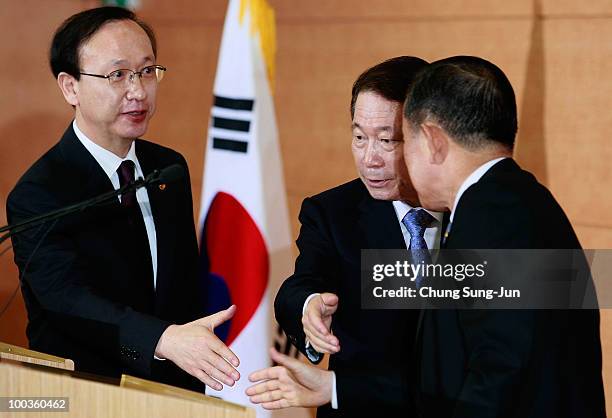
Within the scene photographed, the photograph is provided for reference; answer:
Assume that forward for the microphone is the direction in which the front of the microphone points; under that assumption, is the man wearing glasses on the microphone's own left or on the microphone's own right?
on the microphone's own left

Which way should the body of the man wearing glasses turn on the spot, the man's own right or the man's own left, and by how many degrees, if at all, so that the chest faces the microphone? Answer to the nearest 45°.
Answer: approximately 45° to the man's own right

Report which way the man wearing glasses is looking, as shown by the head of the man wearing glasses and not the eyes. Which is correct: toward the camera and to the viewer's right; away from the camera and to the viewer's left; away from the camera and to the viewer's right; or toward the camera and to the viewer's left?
toward the camera and to the viewer's right

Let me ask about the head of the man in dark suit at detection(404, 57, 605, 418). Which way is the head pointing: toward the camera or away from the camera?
away from the camera

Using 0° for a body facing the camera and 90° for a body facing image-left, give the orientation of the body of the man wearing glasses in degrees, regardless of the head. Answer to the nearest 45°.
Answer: approximately 315°

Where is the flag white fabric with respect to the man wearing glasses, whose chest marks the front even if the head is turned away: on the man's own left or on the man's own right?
on the man's own left

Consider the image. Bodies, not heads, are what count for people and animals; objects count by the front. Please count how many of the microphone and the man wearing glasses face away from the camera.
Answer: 0

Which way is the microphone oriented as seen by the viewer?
to the viewer's right

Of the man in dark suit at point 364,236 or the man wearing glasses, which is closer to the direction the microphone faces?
the man in dark suit

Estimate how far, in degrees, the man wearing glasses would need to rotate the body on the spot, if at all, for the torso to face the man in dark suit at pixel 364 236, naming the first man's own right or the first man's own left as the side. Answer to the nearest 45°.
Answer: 0° — they already face them
